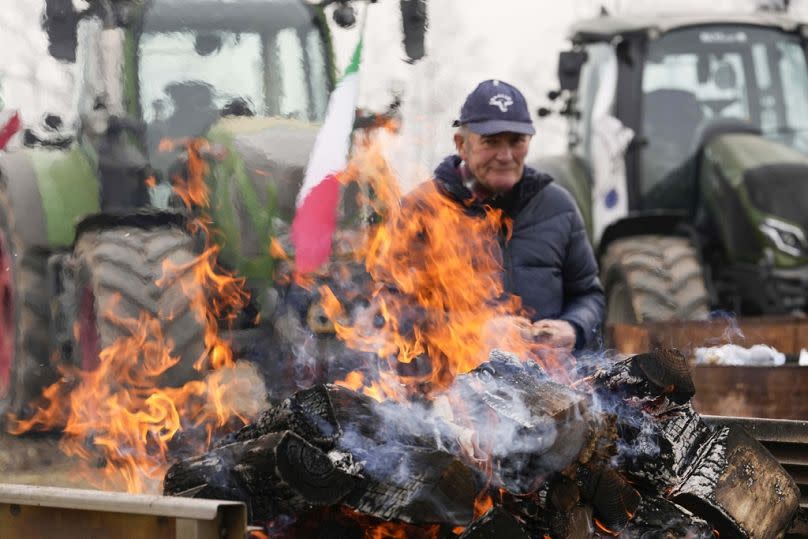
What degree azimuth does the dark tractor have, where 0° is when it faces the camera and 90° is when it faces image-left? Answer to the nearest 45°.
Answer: approximately 315°

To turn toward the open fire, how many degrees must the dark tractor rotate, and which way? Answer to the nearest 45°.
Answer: approximately 45° to its right

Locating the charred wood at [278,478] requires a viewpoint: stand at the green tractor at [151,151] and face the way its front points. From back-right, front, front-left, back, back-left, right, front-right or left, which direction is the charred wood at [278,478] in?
front-right

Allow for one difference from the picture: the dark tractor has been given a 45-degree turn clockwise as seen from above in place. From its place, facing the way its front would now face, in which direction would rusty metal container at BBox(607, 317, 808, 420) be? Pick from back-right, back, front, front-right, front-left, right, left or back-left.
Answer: front

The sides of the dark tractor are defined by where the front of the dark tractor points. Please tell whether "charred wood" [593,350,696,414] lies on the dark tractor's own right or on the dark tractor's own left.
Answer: on the dark tractor's own right

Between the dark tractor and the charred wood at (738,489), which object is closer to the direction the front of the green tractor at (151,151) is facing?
the charred wood

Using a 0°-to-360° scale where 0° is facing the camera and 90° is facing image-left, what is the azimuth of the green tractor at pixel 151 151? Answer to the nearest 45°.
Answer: approximately 315°

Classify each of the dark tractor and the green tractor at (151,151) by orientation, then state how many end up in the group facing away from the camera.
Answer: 0
